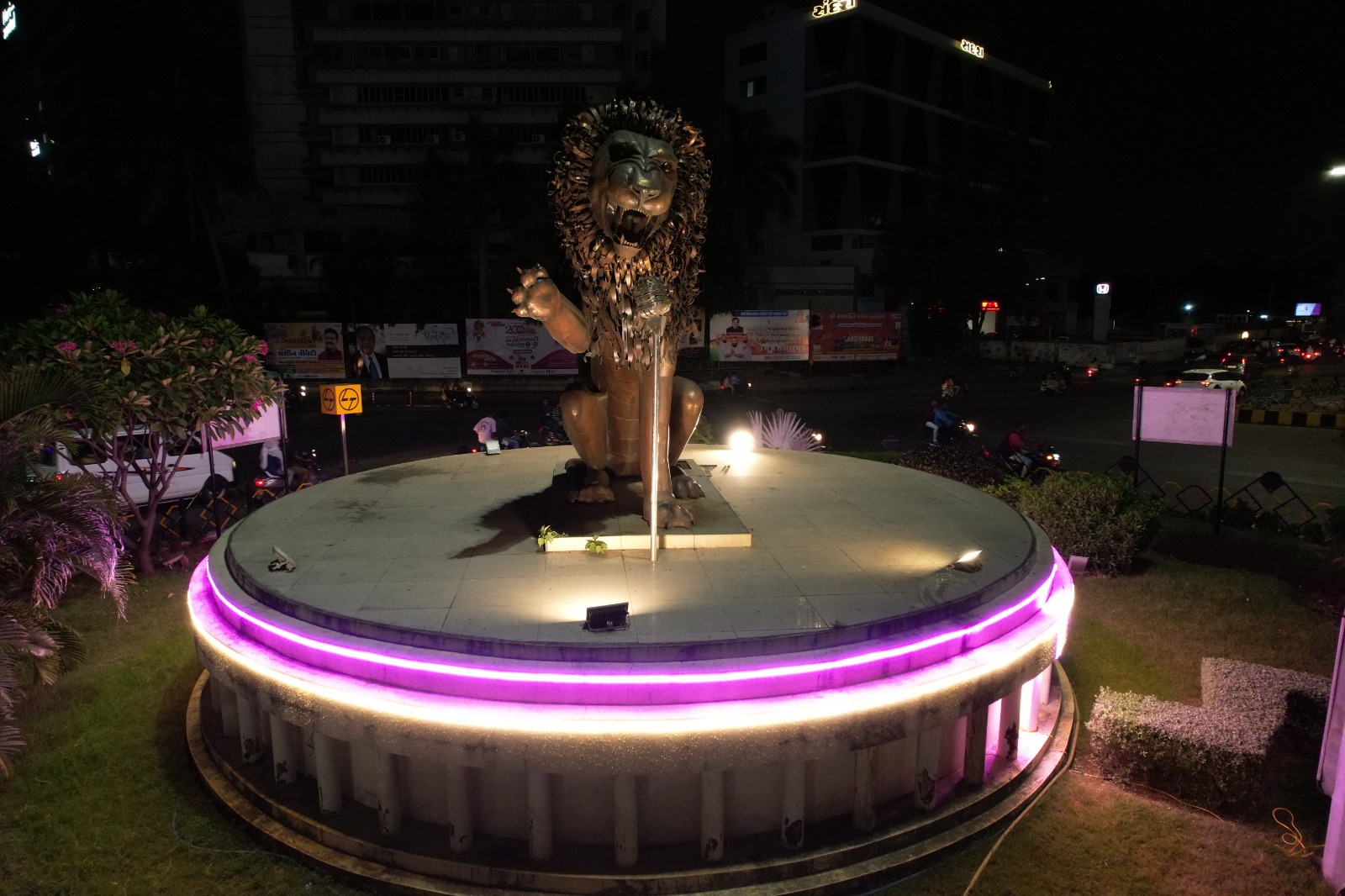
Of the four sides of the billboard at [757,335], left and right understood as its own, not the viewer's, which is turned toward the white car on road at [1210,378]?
left

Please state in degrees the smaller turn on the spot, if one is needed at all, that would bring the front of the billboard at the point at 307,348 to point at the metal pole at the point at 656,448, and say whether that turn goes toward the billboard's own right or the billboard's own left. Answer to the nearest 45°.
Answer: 0° — it already faces it

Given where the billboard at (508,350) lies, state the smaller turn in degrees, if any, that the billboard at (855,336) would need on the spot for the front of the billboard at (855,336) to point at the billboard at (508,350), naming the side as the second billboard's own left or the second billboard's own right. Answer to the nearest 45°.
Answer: approximately 45° to the second billboard's own right

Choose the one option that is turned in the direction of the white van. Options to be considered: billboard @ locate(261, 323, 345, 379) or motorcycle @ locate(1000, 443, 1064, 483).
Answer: the billboard

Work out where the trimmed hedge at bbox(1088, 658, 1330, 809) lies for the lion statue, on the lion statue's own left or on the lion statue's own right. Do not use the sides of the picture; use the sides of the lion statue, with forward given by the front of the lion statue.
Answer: on the lion statue's own left

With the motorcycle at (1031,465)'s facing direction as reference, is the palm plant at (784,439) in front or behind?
behind

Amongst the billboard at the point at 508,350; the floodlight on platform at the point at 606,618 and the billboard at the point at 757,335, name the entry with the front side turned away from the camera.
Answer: the floodlight on platform

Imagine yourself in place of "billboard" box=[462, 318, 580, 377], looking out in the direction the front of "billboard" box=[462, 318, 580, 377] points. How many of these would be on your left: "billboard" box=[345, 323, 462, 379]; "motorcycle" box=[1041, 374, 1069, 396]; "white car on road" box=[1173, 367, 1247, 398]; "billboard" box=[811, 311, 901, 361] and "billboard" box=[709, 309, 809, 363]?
4

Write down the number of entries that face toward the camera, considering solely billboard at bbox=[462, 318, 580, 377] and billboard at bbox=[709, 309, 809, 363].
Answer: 2
